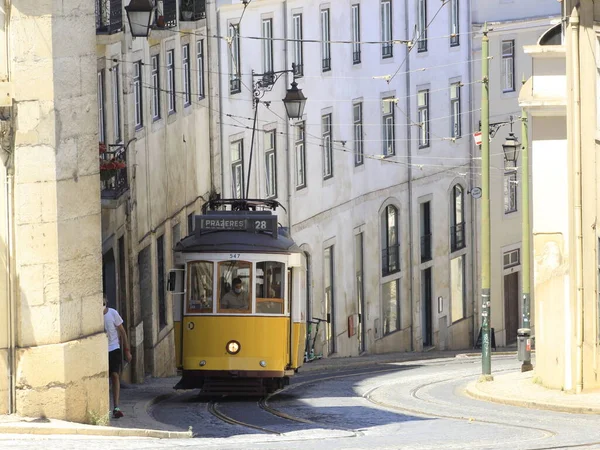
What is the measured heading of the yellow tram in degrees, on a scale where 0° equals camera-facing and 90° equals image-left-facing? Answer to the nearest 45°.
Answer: approximately 0°

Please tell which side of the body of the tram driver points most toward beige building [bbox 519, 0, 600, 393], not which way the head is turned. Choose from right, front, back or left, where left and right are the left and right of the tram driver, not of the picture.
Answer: left

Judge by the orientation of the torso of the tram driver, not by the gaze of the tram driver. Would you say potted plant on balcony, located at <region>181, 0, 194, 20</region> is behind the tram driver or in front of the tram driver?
behind

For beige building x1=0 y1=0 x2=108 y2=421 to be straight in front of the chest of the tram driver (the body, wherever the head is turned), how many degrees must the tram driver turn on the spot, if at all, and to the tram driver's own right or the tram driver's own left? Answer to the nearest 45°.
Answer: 0° — they already face it

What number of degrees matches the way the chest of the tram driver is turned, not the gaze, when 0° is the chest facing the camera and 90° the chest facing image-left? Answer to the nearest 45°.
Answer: approximately 0°
